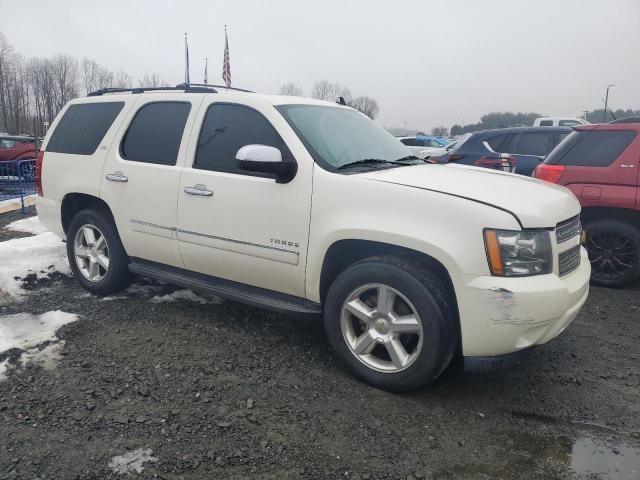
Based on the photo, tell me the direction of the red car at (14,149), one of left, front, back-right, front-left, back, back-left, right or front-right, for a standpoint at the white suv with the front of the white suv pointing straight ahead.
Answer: back

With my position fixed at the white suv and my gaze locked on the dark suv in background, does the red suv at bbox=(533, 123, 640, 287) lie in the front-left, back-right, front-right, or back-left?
front-right

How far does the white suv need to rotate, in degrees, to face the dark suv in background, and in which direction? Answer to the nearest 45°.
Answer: approximately 90° to its left

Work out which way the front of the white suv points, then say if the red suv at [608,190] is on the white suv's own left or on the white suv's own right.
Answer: on the white suv's own left

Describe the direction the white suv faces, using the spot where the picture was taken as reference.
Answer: facing the viewer and to the right of the viewer

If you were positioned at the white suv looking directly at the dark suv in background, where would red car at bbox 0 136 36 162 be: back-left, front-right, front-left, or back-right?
front-left

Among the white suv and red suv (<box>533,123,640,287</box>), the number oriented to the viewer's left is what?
0

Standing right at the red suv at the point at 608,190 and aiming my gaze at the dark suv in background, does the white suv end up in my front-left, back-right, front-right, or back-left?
back-left
